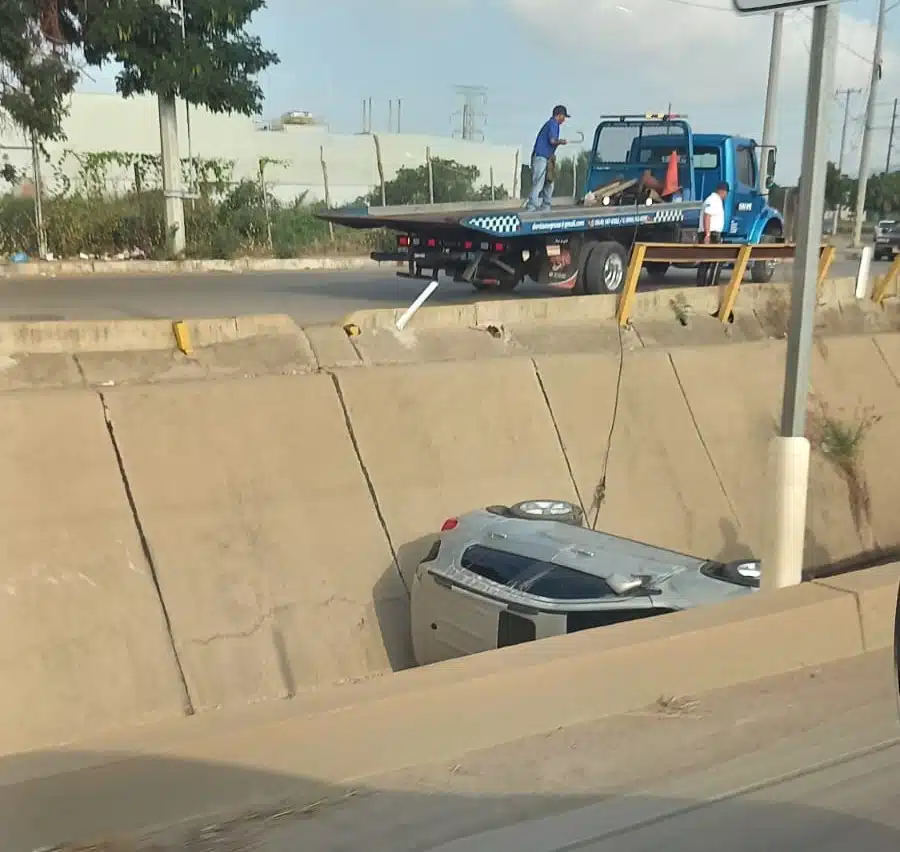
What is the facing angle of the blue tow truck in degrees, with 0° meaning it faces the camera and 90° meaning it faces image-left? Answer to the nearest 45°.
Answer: approximately 225°

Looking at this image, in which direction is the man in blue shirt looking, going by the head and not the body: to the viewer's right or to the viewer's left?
to the viewer's right

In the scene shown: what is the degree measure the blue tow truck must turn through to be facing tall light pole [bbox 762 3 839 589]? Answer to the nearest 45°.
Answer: approximately 135° to its right

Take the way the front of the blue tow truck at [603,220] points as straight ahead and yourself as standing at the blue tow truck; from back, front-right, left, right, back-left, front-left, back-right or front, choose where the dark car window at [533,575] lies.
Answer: back-right

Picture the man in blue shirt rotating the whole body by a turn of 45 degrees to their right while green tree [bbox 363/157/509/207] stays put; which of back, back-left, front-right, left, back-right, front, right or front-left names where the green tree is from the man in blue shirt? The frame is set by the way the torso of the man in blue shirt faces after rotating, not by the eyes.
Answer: back-left

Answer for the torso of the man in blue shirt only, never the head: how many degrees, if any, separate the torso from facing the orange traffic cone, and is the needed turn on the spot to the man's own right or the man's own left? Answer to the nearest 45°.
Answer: approximately 45° to the man's own left

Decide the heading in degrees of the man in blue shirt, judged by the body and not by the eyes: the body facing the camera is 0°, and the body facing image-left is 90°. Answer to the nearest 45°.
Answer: approximately 270°

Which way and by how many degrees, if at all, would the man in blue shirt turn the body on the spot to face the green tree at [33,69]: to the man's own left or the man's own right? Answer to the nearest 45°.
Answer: approximately 180°

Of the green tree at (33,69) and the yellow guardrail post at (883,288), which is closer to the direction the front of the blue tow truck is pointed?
the yellow guardrail post
